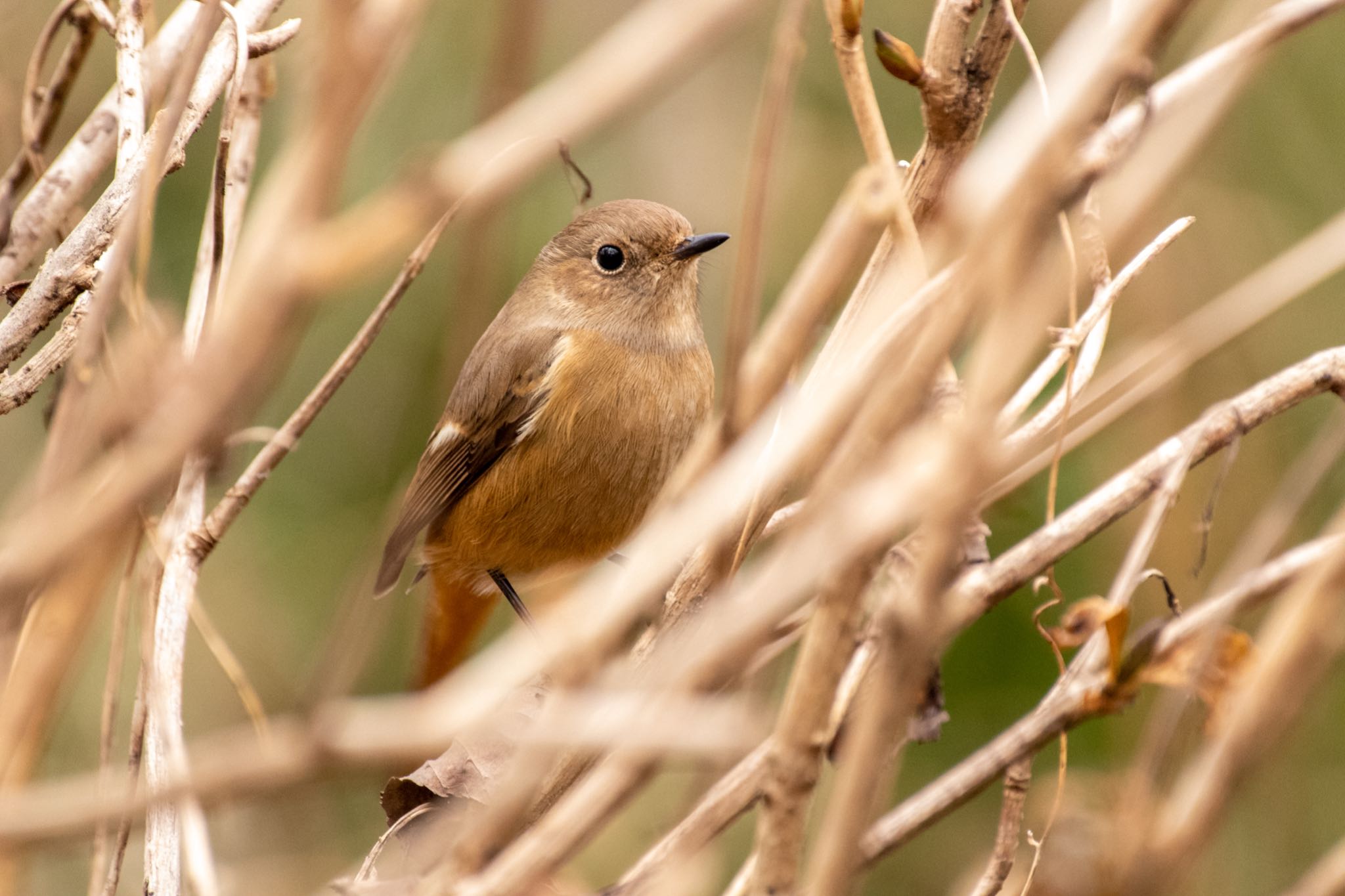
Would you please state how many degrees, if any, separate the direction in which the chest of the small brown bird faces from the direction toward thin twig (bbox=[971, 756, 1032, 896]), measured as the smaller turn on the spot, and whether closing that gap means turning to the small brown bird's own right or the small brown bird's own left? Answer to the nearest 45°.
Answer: approximately 45° to the small brown bird's own left

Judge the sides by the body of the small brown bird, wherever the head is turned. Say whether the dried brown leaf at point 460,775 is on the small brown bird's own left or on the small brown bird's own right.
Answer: on the small brown bird's own right

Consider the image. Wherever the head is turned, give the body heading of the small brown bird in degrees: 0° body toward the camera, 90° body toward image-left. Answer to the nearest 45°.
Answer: approximately 315°
